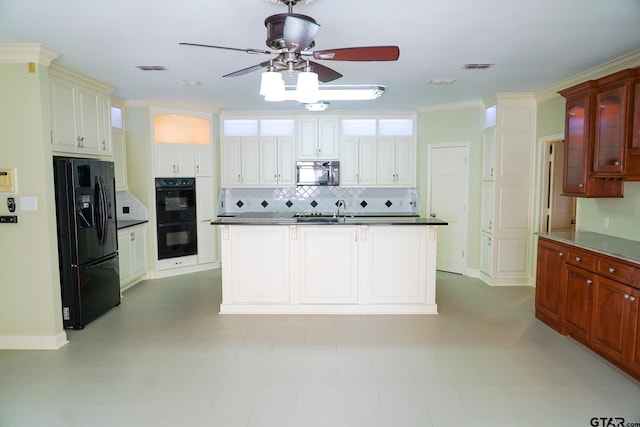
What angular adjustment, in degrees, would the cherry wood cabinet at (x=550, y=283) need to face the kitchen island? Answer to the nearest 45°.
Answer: approximately 45° to its right

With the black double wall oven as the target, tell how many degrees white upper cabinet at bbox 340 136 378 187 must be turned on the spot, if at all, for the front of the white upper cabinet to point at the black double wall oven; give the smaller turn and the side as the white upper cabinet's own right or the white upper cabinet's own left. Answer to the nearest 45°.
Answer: approximately 90° to the white upper cabinet's own right

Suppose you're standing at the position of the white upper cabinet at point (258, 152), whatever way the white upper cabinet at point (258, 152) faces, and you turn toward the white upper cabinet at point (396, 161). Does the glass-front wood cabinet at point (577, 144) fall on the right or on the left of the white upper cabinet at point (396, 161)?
right

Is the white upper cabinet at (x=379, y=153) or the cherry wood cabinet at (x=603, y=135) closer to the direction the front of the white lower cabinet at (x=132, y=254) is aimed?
the cherry wood cabinet

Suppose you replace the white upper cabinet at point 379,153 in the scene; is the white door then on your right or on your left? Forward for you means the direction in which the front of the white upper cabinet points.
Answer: on your left

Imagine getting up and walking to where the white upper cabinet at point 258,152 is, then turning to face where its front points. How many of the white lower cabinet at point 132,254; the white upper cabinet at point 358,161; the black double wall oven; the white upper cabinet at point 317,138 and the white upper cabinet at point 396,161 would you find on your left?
3
